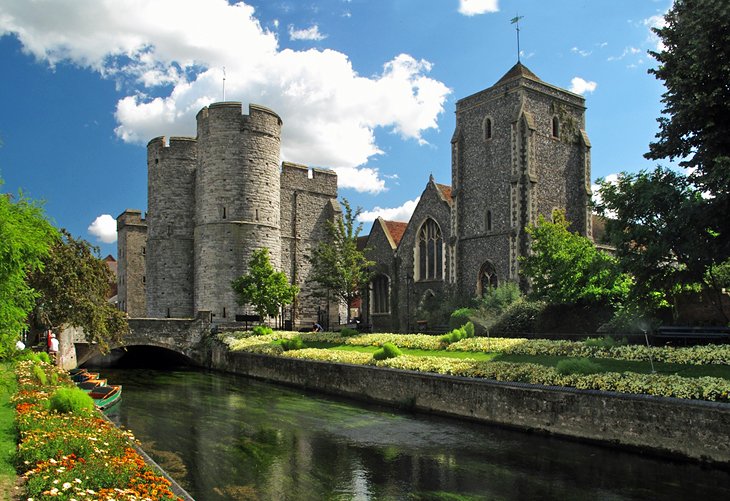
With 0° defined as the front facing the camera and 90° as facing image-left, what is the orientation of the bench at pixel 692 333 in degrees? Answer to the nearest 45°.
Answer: approximately 0°

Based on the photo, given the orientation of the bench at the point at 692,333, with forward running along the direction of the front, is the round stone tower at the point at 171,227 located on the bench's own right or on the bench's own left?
on the bench's own right

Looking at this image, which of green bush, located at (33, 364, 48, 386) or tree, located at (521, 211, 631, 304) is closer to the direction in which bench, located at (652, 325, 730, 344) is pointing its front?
the green bush

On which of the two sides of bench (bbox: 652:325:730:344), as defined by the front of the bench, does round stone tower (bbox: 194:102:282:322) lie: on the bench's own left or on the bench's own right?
on the bench's own right

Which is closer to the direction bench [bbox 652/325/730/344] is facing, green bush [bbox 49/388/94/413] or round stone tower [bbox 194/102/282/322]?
the green bush

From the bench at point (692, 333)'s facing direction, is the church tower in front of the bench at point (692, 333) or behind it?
behind

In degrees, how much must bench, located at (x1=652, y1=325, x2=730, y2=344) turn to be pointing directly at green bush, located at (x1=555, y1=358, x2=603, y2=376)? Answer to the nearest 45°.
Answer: approximately 45° to its right
